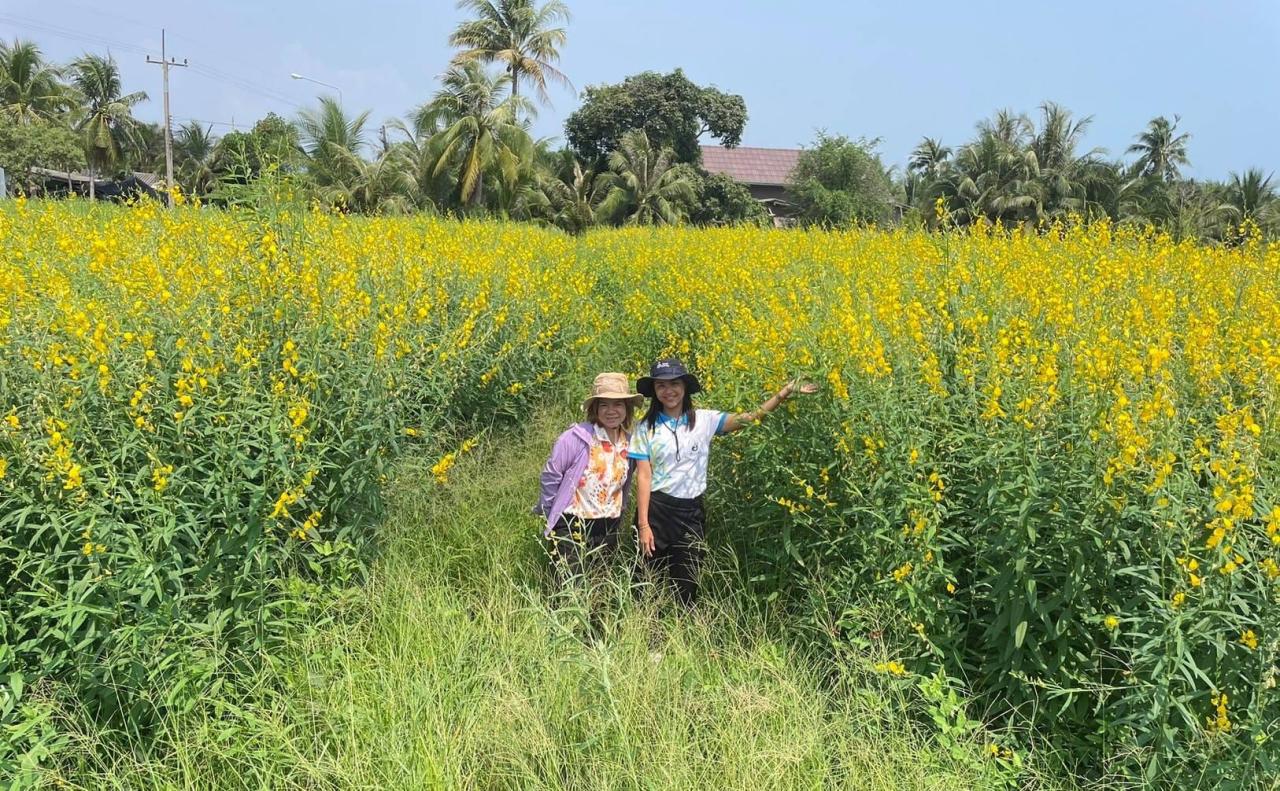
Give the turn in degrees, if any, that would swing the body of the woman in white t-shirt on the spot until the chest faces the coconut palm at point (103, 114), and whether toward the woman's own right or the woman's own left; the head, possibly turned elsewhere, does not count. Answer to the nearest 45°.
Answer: approximately 135° to the woman's own right

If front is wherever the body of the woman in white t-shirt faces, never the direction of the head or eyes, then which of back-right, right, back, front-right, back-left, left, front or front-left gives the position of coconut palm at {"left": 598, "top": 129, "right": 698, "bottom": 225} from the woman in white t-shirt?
back

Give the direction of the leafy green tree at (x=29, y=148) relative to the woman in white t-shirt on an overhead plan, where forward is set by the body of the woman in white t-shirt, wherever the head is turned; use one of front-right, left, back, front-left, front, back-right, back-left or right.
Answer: back-right

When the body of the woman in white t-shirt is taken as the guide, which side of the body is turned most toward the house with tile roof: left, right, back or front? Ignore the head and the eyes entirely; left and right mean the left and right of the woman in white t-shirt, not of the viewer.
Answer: back

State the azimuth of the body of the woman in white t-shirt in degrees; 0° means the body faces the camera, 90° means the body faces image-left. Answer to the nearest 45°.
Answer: approximately 0°

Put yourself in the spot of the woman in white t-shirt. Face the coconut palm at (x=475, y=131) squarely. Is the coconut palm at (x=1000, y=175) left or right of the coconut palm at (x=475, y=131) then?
right

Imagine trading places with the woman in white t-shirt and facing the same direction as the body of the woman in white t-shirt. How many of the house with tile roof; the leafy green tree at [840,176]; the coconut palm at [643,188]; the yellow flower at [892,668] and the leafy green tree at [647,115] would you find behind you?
4
